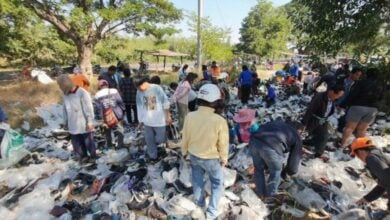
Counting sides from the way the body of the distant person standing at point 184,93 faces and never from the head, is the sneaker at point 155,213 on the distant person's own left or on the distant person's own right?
on the distant person's own right

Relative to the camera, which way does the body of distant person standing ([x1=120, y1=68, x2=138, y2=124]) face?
away from the camera

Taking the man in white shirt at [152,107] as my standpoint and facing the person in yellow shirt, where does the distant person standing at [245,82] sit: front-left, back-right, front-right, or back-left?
back-left

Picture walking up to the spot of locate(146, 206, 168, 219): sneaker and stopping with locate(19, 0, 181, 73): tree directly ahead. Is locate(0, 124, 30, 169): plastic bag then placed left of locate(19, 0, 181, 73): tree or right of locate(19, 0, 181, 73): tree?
left

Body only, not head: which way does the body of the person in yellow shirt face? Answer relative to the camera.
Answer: away from the camera
